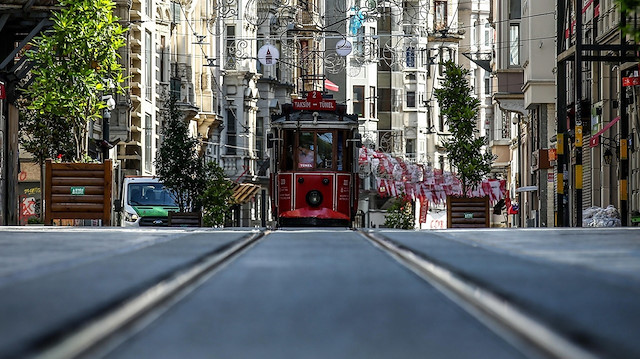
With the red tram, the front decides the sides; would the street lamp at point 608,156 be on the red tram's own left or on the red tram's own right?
on the red tram's own left

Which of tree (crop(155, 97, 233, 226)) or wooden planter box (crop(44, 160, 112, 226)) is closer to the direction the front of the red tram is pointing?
the wooden planter box

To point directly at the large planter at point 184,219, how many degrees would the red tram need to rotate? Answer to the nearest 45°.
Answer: approximately 90° to its right

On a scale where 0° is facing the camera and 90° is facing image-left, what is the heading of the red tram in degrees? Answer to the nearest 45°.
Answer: approximately 0°
